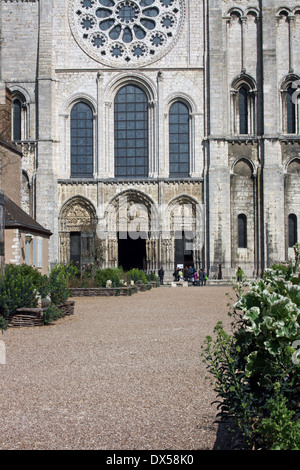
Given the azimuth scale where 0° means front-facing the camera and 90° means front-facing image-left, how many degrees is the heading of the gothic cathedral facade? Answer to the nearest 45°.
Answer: approximately 0°

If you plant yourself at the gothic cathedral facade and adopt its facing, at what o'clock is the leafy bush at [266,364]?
The leafy bush is roughly at 12 o'clock from the gothic cathedral facade.
